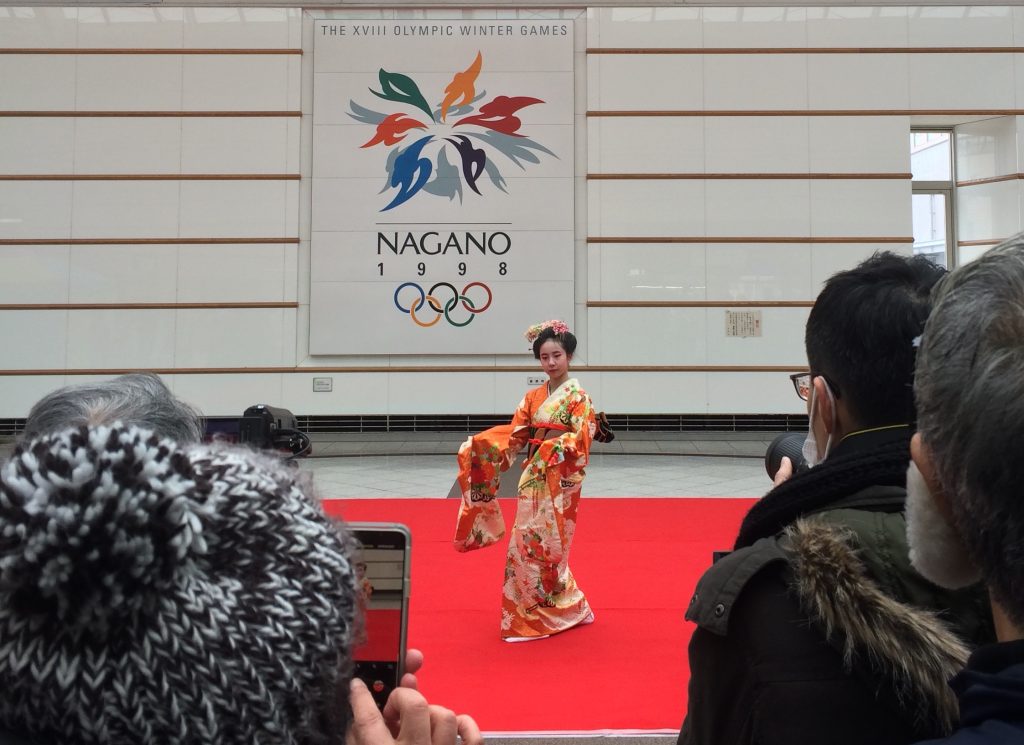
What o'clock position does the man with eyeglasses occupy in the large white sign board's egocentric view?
The man with eyeglasses is roughly at 12 o'clock from the large white sign board.

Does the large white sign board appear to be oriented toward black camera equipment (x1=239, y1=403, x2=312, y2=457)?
yes

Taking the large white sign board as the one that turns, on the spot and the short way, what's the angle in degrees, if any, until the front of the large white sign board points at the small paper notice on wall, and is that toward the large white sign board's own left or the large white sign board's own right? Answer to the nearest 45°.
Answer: approximately 90° to the large white sign board's own left

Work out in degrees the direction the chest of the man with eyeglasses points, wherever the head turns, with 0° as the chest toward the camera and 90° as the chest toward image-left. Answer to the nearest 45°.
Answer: approximately 135°

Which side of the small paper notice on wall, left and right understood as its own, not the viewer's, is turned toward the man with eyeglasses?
front

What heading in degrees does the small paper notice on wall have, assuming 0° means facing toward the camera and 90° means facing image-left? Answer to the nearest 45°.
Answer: approximately 0°

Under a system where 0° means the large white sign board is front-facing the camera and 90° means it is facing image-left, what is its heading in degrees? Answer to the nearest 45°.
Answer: approximately 0°

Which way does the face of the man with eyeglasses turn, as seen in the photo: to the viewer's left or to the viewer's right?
to the viewer's left

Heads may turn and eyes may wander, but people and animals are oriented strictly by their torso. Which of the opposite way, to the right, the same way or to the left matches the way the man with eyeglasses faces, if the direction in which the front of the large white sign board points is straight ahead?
the opposite way

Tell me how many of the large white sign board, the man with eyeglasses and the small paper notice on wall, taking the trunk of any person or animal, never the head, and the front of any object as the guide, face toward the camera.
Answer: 2

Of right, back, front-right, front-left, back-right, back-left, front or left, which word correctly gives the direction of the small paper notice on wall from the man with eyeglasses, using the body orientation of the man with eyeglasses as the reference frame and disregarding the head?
front-right
